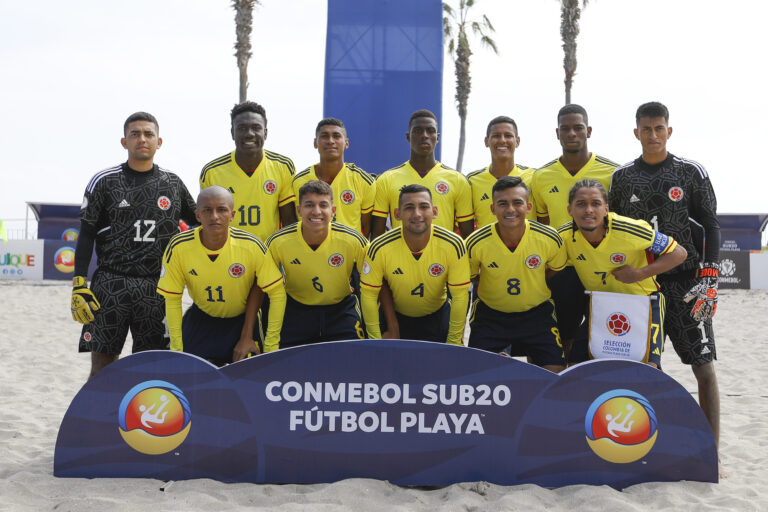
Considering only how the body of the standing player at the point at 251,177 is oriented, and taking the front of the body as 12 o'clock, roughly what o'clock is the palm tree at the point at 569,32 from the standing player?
The palm tree is roughly at 7 o'clock from the standing player.

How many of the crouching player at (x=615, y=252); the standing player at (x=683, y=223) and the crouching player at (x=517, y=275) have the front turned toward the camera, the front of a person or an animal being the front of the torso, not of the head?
3

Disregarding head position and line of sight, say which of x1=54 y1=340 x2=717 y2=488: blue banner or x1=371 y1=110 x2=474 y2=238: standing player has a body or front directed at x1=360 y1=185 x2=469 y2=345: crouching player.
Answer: the standing player

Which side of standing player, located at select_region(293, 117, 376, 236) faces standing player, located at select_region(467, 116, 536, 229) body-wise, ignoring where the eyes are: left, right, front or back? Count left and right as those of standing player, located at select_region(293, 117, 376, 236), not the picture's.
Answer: left

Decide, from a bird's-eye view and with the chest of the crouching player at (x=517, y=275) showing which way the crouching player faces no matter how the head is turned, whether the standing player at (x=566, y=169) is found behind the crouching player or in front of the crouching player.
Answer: behind

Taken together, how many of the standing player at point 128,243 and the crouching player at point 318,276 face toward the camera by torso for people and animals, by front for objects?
2

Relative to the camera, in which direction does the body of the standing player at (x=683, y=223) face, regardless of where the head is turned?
toward the camera

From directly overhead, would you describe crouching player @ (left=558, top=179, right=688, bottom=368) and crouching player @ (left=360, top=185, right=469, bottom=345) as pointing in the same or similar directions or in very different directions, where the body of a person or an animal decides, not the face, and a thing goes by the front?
same or similar directions

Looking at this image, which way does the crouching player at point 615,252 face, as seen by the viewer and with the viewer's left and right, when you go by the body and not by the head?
facing the viewer

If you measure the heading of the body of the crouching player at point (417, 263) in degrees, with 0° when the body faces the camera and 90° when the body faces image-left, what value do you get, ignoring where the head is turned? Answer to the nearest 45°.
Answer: approximately 0°

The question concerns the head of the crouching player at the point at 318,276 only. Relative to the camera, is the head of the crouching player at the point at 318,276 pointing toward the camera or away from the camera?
toward the camera

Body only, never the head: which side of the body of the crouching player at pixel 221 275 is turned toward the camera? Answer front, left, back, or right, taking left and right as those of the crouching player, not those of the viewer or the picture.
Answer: front
